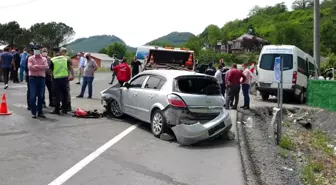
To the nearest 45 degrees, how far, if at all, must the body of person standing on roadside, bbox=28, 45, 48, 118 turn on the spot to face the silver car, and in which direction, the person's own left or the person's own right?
approximately 45° to the person's own left

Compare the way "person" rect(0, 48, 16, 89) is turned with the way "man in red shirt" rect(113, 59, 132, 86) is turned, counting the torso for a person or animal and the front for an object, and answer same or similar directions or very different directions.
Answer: same or similar directions

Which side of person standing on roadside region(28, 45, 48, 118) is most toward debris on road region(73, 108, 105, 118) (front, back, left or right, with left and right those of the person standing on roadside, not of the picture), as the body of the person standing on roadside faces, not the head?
left

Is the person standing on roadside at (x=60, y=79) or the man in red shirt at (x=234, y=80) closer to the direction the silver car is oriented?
the person standing on roadside

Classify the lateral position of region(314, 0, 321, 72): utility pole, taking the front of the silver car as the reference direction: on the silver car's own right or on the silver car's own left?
on the silver car's own right

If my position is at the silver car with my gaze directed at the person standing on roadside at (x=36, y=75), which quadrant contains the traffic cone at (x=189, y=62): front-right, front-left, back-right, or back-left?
front-right

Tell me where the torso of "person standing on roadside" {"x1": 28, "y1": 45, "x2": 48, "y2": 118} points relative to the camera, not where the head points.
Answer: toward the camera
